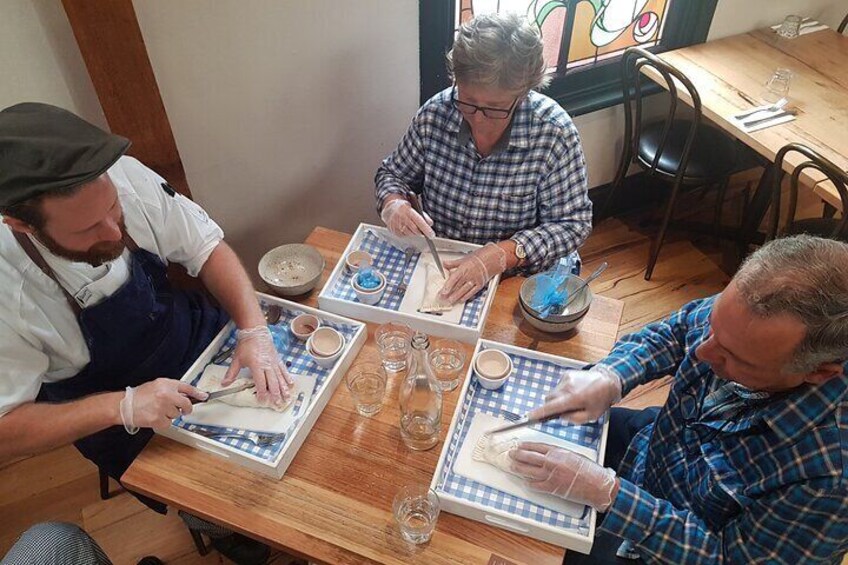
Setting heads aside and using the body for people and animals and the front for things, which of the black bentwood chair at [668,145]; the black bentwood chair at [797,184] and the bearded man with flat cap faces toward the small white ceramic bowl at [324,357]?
the bearded man with flat cap

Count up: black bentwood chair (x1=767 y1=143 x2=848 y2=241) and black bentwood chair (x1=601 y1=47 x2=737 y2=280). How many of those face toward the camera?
0

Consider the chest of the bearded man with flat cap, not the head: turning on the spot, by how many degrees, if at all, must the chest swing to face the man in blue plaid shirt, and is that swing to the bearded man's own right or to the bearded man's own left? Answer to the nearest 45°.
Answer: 0° — they already face them

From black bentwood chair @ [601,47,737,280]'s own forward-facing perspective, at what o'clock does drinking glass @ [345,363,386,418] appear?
The drinking glass is roughly at 5 o'clock from the black bentwood chair.

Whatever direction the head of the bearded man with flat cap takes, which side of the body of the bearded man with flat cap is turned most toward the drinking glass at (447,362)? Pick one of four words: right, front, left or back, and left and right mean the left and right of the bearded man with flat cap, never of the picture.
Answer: front

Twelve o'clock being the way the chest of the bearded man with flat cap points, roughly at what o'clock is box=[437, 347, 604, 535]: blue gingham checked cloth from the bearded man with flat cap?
The blue gingham checked cloth is roughly at 12 o'clock from the bearded man with flat cap.

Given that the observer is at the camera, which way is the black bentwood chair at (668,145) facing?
facing away from the viewer and to the right of the viewer

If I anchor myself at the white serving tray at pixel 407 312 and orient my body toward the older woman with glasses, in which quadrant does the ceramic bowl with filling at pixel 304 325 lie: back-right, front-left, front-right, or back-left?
back-left

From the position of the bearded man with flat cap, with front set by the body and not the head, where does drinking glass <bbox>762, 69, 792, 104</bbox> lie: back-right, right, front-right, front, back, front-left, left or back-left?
front-left

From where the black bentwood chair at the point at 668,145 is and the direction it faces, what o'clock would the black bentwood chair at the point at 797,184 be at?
the black bentwood chair at the point at 797,184 is roughly at 3 o'clock from the black bentwood chair at the point at 668,145.

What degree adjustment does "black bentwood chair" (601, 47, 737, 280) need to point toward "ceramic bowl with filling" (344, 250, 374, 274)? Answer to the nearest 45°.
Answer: approximately 180°

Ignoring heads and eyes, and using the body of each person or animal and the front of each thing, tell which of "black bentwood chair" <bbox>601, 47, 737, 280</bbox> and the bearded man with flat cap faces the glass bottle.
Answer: the bearded man with flat cap

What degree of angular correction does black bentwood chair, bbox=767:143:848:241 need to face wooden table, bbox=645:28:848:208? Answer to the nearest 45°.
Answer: approximately 45° to its left

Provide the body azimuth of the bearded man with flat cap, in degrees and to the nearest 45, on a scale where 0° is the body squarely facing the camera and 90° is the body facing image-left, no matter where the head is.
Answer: approximately 315°

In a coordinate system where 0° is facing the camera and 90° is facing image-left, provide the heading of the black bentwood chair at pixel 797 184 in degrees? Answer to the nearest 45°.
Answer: approximately 225°
